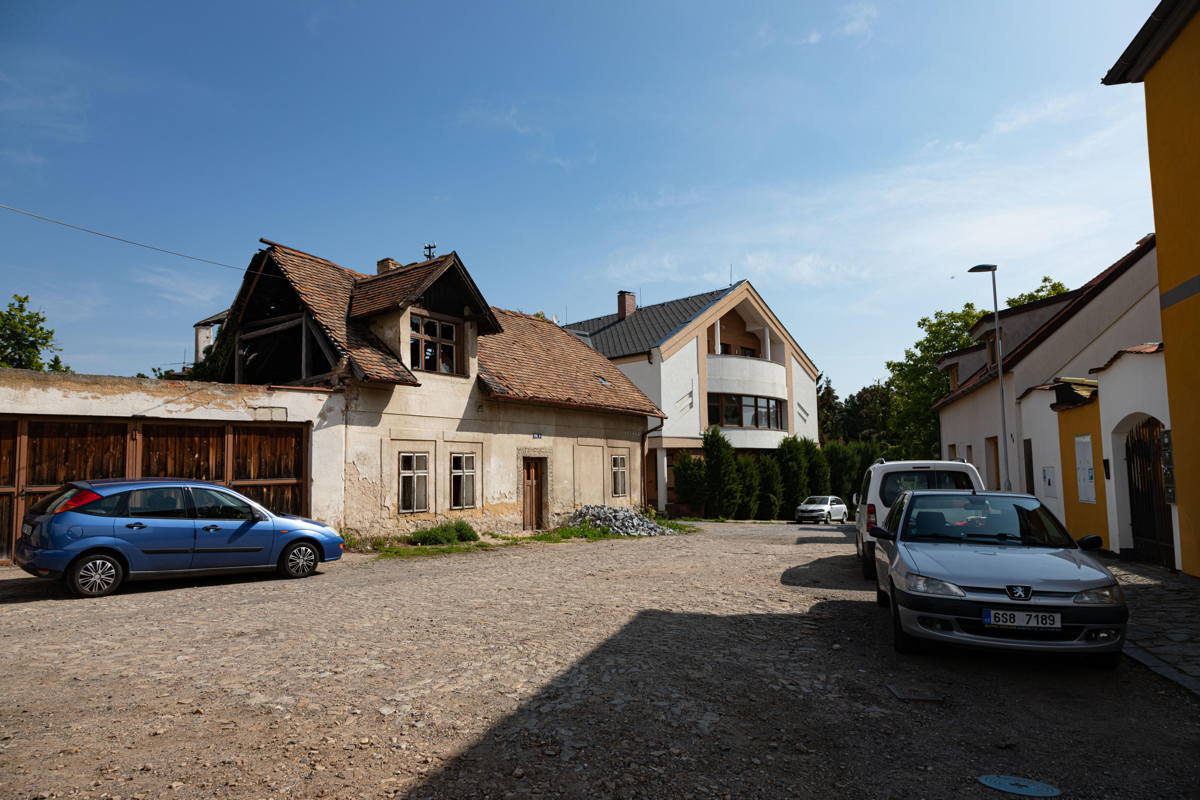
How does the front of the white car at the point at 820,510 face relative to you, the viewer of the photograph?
facing the viewer and to the left of the viewer

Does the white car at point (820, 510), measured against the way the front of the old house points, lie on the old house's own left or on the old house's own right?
on the old house's own left

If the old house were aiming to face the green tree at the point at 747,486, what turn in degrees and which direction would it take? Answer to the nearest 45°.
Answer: approximately 90° to its left

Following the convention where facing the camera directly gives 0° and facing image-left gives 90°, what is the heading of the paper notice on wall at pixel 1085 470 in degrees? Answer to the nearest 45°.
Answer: approximately 45°

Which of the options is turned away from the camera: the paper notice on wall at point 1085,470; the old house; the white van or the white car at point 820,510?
the white van

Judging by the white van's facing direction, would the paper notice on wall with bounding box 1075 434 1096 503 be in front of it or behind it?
in front

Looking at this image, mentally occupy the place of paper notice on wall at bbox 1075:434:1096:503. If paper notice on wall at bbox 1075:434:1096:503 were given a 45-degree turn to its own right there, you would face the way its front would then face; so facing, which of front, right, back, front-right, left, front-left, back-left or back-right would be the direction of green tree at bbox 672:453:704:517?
front-right

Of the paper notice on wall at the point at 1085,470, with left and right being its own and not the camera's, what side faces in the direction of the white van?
front

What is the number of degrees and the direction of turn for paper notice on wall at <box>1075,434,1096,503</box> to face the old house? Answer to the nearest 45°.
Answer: approximately 45° to its right

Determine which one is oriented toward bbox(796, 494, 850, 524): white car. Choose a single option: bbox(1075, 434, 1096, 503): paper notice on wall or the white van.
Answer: the white van

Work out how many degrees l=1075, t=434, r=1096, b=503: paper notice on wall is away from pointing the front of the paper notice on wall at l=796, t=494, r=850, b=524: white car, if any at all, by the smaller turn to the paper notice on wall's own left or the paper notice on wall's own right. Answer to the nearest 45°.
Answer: approximately 90° to the paper notice on wall's own right

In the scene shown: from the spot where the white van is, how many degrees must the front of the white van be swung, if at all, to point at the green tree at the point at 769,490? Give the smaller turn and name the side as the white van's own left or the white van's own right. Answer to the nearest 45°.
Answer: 0° — it already faces it

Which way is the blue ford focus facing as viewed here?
to the viewer's right

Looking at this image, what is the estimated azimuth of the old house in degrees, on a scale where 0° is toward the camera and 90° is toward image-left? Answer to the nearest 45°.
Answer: approximately 315°

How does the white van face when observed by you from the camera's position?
facing away from the viewer
